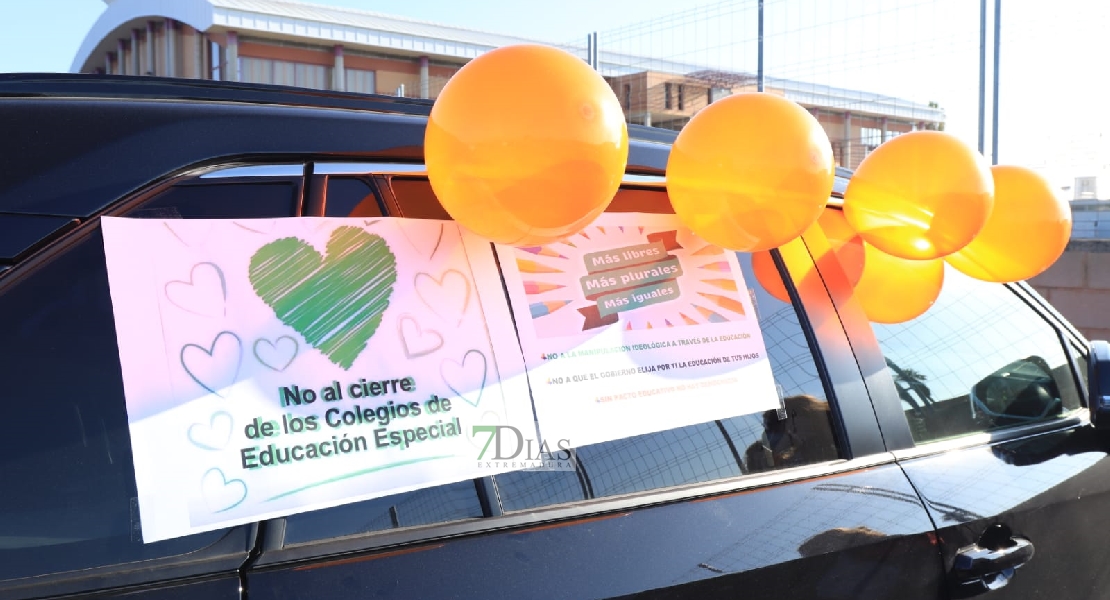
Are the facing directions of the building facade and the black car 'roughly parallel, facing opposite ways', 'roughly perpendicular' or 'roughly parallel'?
roughly perpendicular

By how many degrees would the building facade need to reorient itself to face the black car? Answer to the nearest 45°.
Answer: approximately 45° to its right

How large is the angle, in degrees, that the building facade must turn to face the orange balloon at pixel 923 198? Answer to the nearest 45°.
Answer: approximately 45° to its right

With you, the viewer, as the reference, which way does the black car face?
facing away from the viewer and to the right of the viewer

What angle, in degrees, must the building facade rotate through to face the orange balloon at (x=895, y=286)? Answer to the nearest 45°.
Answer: approximately 45° to its right

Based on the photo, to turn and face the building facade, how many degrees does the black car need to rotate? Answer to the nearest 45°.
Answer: approximately 45° to its left
